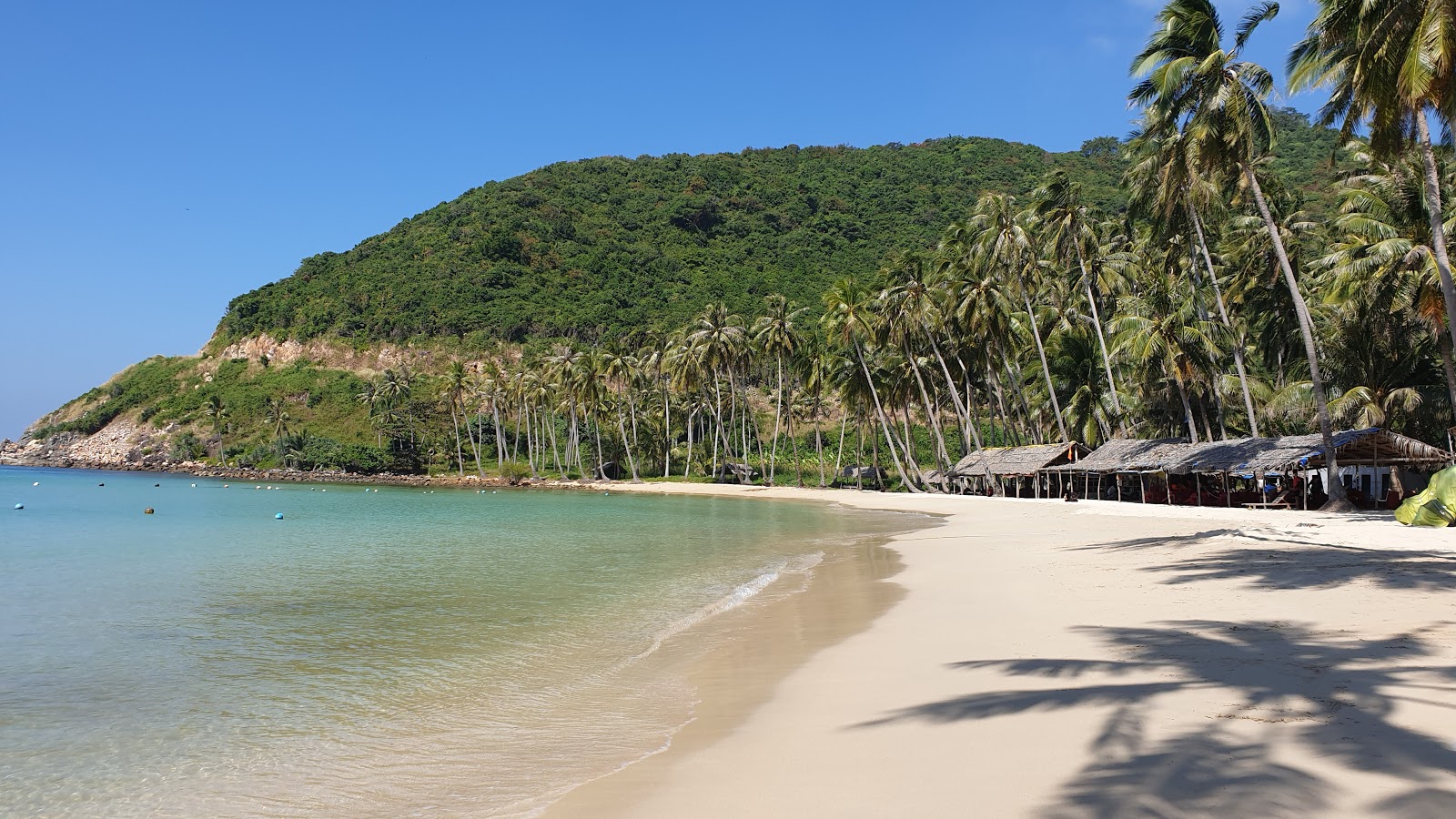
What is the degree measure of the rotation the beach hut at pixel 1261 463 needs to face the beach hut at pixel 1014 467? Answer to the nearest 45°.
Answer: approximately 90° to its right

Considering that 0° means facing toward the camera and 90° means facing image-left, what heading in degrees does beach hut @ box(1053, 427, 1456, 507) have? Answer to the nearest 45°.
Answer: approximately 45°
